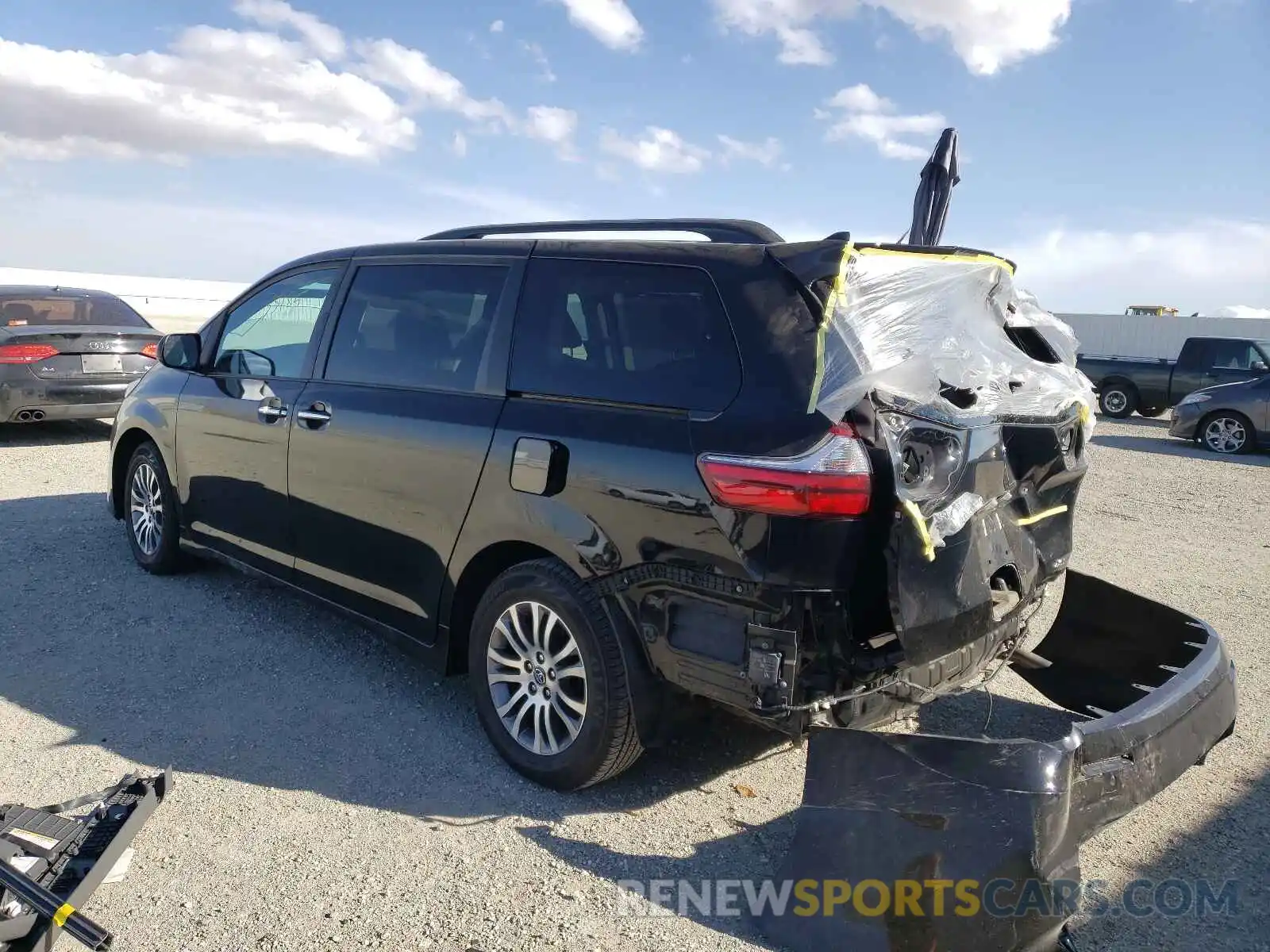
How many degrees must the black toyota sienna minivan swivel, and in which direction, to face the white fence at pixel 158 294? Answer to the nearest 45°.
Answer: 0° — it already faces it

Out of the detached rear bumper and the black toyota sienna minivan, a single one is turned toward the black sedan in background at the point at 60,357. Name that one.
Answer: the black toyota sienna minivan

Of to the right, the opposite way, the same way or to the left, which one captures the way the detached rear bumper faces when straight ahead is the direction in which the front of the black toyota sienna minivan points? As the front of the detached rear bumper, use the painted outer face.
the opposite way

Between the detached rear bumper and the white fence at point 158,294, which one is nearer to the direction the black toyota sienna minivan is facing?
the white fence

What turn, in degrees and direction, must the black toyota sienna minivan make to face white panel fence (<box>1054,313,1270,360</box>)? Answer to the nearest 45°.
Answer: approximately 90° to its right

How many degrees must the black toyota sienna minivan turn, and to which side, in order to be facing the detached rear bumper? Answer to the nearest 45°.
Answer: approximately 180°

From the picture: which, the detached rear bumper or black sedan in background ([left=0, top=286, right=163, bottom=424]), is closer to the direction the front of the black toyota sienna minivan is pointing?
the black sedan in background

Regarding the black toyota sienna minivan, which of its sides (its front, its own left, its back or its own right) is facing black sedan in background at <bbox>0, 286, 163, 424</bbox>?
front

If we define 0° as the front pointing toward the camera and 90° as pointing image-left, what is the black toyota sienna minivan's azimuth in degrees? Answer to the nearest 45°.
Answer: approximately 135°

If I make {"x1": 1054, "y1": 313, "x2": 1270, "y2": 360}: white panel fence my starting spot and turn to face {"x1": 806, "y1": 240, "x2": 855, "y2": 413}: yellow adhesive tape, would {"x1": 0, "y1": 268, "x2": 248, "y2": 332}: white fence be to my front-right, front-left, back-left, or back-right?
front-right

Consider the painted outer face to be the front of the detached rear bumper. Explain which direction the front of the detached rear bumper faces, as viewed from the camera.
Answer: facing the viewer and to the right of the viewer
